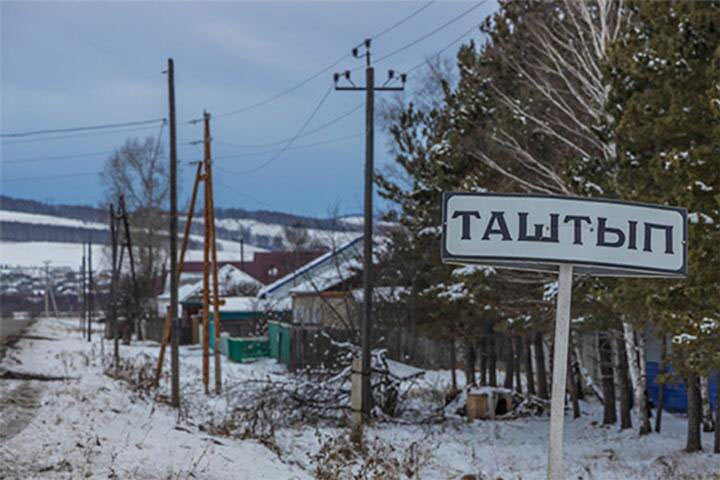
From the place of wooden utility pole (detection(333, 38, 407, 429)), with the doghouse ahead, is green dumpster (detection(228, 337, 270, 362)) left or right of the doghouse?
left

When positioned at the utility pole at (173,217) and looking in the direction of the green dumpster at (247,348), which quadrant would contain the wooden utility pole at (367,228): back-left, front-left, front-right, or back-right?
back-right

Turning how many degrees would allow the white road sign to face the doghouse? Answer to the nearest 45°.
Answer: approximately 180°

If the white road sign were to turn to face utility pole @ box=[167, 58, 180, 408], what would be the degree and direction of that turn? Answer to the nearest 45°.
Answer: approximately 135° to its right

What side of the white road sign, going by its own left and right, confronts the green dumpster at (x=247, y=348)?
back

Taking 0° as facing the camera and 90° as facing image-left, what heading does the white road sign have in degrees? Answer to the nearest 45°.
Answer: approximately 0°

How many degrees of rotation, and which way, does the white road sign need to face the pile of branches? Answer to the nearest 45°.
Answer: approximately 180°

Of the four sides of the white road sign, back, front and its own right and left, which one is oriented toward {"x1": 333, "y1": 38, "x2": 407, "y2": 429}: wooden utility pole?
back
